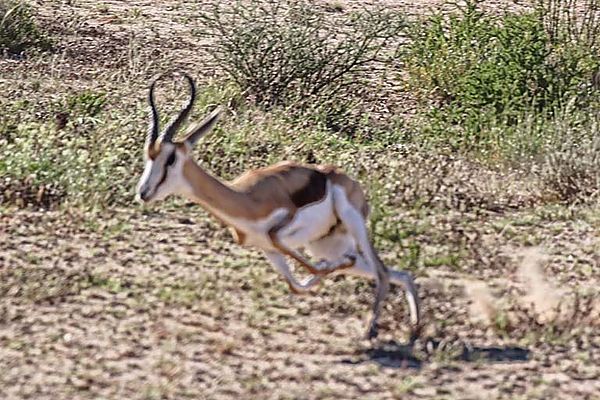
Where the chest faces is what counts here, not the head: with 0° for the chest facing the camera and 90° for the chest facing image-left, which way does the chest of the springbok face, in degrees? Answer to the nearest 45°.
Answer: approximately 90°

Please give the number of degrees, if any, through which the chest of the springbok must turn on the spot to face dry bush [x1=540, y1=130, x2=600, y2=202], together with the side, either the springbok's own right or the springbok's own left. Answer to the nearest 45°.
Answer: approximately 135° to the springbok's own right

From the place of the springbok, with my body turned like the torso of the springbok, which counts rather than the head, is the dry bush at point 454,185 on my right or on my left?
on my right
